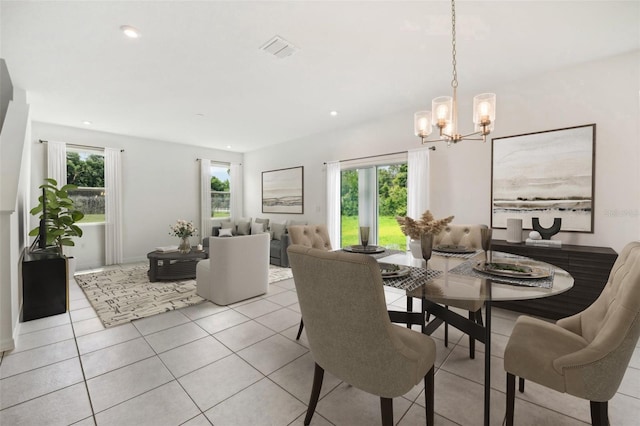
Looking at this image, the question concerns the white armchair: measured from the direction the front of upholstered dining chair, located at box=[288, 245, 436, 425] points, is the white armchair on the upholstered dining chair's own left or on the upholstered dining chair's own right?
on the upholstered dining chair's own left

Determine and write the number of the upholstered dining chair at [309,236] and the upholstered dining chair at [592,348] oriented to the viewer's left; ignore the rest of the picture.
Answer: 1

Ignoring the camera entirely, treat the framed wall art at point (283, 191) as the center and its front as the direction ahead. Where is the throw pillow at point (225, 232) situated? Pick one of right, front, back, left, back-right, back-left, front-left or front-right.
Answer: front-right

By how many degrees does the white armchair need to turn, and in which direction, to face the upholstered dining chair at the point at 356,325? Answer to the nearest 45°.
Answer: approximately 135° to its left

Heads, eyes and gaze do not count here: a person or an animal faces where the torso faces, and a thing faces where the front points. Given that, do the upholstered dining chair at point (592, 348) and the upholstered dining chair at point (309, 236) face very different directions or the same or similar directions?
very different directions

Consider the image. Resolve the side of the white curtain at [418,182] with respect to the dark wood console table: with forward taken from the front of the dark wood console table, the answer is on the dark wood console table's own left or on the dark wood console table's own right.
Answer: on the dark wood console table's own right

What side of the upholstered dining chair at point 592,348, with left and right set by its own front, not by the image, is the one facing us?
left

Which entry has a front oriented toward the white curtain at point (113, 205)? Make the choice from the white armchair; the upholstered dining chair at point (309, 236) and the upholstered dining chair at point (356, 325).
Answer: the white armchair

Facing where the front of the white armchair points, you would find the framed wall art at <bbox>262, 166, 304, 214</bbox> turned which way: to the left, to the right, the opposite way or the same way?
to the left

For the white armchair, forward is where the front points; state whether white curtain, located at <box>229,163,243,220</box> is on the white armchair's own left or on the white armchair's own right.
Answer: on the white armchair's own right
